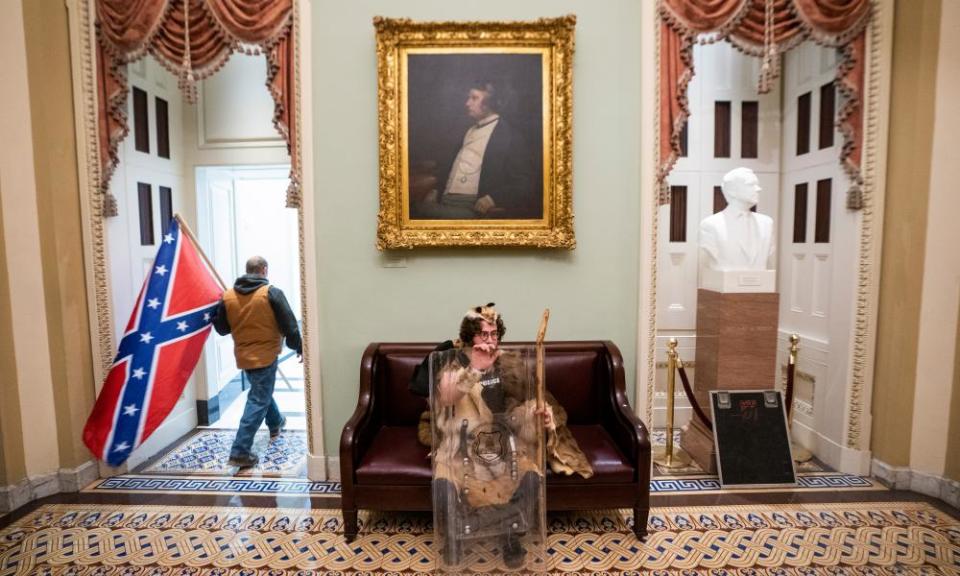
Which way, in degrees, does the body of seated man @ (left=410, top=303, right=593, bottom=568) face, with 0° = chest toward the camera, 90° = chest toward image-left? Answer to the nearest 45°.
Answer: approximately 0°

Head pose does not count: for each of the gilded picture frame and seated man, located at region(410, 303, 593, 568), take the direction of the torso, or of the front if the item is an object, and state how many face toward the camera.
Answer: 2

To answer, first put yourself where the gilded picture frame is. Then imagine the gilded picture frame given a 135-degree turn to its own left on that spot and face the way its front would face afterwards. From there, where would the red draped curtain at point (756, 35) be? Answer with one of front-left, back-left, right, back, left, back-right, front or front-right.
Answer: front-right

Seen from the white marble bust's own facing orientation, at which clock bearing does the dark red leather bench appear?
The dark red leather bench is roughly at 3 o'clock from the white marble bust.

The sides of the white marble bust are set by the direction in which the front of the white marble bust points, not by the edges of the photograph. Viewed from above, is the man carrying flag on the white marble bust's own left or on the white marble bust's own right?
on the white marble bust's own right

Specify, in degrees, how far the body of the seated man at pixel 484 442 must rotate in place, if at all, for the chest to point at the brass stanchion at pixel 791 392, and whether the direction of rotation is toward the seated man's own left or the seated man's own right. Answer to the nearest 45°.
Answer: approximately 135° to the seated man's own left

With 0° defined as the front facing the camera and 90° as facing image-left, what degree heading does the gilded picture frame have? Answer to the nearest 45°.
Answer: approximately 0°

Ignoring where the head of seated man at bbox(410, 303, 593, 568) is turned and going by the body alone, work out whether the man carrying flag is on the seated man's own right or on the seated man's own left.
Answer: on the seated man's own right

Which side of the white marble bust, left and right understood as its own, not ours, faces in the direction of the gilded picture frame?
right

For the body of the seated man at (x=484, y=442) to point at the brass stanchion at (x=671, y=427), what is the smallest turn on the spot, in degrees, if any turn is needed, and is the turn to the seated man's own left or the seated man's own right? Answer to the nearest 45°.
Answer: approximately 135° to the seated man's own left
